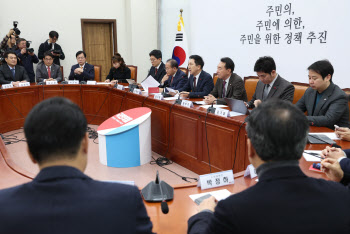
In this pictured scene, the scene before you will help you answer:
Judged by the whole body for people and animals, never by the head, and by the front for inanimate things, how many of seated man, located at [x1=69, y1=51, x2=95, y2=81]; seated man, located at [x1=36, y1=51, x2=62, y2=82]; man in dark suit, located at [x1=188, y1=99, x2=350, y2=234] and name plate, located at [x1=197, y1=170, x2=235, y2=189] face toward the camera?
3

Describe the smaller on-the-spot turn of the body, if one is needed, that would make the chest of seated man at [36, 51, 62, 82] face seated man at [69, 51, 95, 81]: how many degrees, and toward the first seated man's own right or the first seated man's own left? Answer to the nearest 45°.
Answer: approximately 90° to the first seated man's own left

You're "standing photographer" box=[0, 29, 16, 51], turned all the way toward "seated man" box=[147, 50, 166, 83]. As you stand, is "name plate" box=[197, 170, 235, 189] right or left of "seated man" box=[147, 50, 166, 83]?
right

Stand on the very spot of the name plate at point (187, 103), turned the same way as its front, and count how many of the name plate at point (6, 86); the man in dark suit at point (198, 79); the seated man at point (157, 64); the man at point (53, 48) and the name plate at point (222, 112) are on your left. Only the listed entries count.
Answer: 1

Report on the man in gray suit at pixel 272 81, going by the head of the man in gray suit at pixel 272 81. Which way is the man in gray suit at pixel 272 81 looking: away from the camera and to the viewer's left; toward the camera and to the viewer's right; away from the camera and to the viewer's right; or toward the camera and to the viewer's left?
toward the camera and to the viewer's left

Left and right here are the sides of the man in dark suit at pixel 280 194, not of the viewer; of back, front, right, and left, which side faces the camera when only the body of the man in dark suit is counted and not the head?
back

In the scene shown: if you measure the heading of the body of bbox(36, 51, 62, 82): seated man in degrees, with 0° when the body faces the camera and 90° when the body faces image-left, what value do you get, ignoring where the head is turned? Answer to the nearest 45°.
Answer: approximately 0°

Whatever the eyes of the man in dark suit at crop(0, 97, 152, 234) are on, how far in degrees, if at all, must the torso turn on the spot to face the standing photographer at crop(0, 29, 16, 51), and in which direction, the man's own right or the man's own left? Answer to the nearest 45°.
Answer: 0° — they already face them

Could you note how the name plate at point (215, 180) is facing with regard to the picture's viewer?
facing the viewer

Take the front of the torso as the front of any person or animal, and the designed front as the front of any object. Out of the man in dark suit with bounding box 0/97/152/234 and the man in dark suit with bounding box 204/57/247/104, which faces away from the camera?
the man in dark suit with bounding box 0/97/152/234

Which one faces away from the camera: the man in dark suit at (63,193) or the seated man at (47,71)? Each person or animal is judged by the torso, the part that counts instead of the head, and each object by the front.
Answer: the man in dark suit

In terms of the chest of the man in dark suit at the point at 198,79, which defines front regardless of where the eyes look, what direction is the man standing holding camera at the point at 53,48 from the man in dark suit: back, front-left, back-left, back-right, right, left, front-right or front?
right

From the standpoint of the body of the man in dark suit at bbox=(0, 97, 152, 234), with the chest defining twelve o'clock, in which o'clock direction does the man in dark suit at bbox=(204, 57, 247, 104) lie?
the man in dark suit at bbox=(204, 57, 247, 104) is roughly at 1 o'clock from the man in dark suit at bbox=(0, 97, 152, 234).

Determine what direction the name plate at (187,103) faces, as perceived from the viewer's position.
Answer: facing the viewer and to the left of the viewer

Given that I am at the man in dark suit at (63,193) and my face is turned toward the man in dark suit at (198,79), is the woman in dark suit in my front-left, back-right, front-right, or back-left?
front-left

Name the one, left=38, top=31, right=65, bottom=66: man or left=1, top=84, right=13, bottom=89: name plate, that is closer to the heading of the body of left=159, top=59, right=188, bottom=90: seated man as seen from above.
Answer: the name plate

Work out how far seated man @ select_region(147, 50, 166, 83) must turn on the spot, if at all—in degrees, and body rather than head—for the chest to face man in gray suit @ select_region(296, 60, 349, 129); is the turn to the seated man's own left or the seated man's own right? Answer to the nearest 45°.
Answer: approximately 90° to the seated man's own left

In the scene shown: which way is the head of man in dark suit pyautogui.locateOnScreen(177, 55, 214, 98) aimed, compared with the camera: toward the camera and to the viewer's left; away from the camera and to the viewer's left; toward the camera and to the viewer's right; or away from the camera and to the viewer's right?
toward the camera and to the viewer's left
